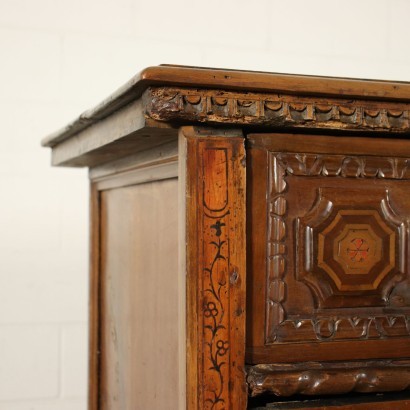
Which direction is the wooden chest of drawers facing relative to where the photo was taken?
toward the camera
